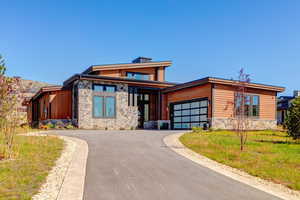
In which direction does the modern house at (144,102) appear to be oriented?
toward the camera

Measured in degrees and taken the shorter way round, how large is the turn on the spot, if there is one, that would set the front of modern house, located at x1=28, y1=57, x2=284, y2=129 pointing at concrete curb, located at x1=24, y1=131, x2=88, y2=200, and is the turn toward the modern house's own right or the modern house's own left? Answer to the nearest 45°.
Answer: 0° — it already faces it

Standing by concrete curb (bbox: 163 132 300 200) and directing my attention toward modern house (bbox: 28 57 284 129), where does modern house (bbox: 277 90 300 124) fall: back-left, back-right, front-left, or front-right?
front-right

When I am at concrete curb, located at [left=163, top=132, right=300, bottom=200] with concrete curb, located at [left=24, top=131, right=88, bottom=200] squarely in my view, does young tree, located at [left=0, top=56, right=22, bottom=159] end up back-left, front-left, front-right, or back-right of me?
front-right

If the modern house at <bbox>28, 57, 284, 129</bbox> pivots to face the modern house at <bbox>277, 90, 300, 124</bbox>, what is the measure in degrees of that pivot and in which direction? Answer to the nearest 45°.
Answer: approximately 135° to its left

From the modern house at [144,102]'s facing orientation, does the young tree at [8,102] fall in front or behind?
in front

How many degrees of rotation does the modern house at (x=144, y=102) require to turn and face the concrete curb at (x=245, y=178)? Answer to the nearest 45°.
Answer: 0° — it already faces it
